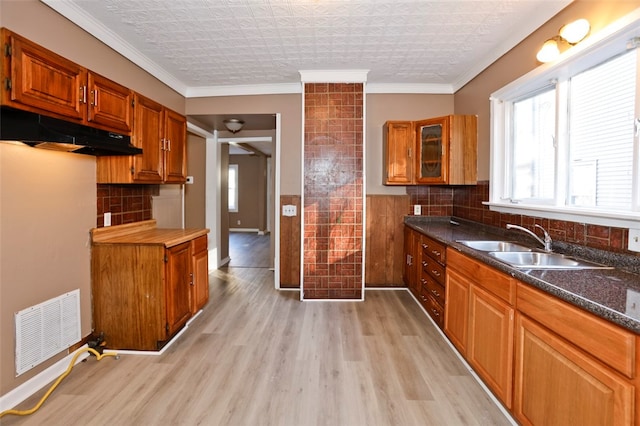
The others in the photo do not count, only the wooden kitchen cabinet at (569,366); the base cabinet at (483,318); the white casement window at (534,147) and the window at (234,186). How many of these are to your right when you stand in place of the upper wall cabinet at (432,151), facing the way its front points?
1

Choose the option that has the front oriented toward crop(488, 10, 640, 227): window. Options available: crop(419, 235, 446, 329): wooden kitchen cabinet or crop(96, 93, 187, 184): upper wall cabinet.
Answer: the upper wall cabinet

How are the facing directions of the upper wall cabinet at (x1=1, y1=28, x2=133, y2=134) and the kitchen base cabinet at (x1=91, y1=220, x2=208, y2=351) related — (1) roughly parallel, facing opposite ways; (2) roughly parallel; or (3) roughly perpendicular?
roughly parallel

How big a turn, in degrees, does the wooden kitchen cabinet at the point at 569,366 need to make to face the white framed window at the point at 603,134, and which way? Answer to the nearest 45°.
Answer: approximately 135° to its right

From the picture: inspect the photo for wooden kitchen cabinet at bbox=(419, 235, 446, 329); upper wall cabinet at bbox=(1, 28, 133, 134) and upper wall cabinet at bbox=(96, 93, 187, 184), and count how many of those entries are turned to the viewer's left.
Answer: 1

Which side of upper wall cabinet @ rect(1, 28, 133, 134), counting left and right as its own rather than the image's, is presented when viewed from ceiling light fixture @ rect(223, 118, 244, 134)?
left

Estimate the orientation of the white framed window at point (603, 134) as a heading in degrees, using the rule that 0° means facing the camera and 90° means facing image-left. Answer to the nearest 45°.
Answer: approximately 45°

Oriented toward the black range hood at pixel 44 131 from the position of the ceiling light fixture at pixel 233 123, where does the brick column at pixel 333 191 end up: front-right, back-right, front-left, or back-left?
front-left

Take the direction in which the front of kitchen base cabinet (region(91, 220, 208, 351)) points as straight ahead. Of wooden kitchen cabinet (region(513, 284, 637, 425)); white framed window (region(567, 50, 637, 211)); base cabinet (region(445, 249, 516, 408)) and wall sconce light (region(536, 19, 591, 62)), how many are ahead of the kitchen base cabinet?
4

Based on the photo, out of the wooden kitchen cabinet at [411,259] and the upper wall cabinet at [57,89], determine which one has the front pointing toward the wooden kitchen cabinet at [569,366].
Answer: the upper wall cabinet

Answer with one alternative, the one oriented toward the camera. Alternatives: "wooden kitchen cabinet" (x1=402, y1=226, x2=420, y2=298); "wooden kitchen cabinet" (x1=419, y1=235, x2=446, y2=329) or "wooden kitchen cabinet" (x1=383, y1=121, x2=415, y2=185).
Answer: "wooden kitchen cabinet" (x1=383, y1=121, x2=415, y2=185)

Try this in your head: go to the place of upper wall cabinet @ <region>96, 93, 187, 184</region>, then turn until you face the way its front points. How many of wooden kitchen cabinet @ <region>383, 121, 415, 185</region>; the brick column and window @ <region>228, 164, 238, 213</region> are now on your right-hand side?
0

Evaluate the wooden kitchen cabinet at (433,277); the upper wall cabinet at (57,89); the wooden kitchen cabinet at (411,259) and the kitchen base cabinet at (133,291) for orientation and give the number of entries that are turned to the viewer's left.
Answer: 2

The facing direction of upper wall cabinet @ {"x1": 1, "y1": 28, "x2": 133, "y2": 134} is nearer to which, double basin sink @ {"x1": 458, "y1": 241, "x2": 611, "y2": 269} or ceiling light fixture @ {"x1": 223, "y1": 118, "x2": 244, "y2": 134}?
the double basin sink

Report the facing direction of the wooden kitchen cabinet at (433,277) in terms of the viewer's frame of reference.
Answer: facing to the left of the viewer

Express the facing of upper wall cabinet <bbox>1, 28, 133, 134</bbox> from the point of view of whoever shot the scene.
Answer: facing the viewer and to the right of the viewer
